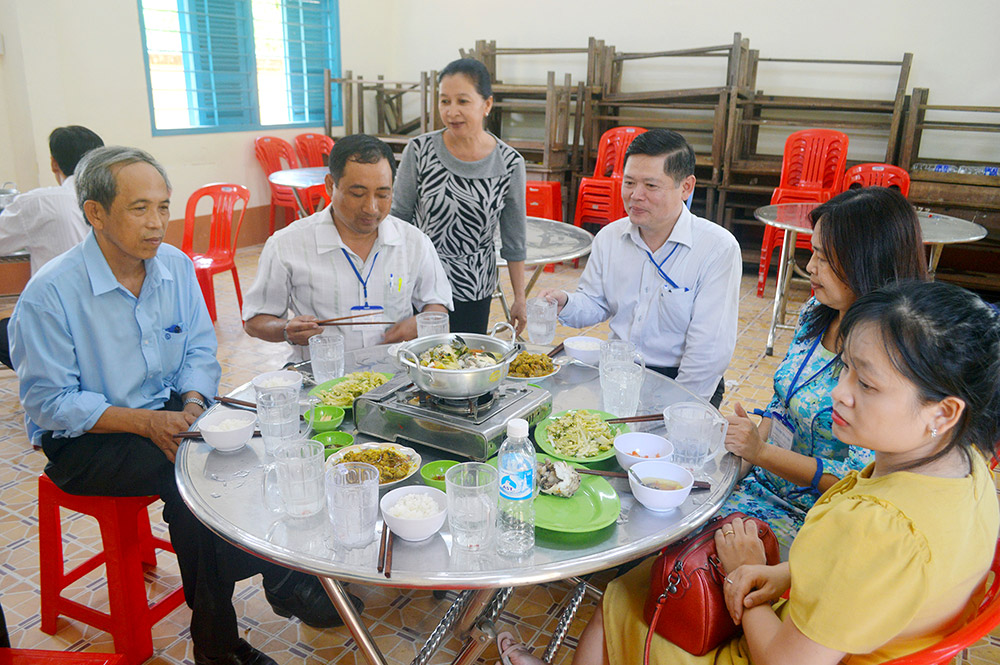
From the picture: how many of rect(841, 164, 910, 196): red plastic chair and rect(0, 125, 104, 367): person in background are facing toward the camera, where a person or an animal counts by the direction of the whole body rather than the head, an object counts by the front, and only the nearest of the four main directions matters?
1

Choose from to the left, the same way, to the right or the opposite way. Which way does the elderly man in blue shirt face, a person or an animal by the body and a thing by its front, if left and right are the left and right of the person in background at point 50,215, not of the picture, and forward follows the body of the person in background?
the opposite way

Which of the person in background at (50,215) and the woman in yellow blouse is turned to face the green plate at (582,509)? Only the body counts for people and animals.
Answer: the woman in yellow blouse

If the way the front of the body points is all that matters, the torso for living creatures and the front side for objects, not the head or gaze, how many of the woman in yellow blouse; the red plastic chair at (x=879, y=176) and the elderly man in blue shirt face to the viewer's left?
1

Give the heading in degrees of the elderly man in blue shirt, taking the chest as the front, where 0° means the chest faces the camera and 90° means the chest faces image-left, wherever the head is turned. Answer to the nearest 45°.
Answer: approximately 315°

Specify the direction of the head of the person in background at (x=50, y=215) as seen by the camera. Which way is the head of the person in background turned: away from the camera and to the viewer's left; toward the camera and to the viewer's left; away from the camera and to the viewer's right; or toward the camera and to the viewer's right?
away from the camera and to the viewer's left

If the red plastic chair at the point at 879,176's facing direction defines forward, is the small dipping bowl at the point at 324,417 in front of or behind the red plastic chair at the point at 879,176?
in front

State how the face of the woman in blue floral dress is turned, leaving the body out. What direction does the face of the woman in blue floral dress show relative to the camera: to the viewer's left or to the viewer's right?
to the viewer's left

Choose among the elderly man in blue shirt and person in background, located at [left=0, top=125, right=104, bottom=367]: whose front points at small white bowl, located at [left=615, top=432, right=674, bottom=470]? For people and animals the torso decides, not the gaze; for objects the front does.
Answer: the elderly man in blue shirt

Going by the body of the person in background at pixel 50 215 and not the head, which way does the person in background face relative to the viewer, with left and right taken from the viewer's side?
facing away from the viewer and to the left of the viewer

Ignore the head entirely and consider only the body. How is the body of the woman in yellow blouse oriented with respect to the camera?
to the viewer's left
